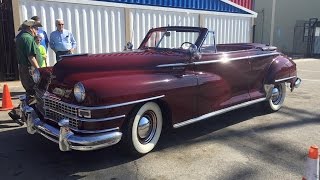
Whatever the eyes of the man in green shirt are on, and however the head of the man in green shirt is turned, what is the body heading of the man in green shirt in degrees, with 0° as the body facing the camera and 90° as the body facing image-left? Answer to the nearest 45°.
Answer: approximately 270°

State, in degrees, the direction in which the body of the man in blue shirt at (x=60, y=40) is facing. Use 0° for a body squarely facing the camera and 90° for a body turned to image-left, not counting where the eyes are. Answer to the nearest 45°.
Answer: approximately 0°

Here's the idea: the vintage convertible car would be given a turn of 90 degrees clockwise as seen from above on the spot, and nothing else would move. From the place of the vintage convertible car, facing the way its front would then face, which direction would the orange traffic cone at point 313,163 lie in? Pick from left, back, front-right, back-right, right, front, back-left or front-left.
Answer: back

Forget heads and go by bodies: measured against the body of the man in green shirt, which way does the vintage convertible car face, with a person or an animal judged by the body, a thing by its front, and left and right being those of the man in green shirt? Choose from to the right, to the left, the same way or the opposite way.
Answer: the opposite way

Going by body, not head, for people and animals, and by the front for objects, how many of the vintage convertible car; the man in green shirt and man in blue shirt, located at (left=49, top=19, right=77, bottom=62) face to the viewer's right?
1

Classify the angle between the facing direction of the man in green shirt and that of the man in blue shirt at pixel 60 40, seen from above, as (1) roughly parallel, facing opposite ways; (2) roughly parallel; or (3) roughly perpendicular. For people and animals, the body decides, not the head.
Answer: roughly perpendicular

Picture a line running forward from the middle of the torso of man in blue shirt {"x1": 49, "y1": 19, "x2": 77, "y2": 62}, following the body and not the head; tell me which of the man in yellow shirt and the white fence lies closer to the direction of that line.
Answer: the man in yellow shirt

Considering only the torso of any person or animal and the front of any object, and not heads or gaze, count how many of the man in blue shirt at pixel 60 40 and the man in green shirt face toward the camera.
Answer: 1

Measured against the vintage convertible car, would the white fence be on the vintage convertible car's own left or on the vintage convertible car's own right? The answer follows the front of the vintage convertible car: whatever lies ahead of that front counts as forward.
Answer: on the vintage convertible car's own right

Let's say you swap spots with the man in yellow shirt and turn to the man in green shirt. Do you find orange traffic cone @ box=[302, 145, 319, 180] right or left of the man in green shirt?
left
